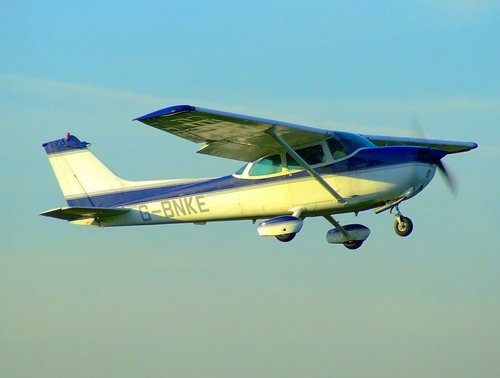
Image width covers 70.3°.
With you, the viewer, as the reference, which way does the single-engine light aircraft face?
facing the viewer and to the right of the viewer
